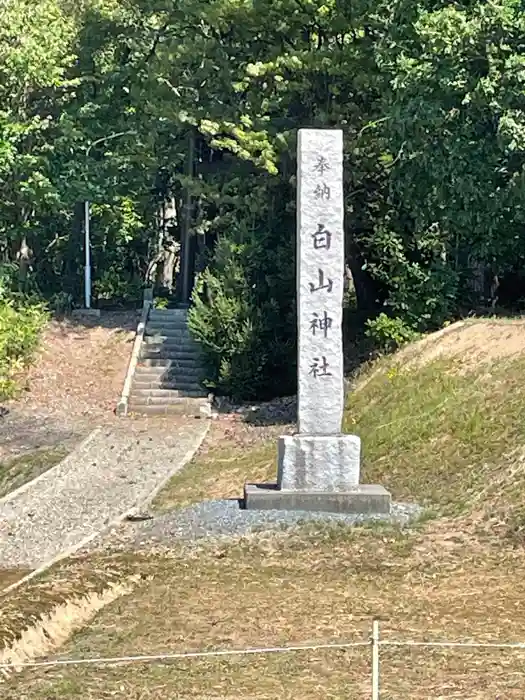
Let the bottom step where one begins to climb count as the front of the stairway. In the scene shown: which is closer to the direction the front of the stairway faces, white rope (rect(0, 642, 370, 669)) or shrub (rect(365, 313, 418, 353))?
the white rope

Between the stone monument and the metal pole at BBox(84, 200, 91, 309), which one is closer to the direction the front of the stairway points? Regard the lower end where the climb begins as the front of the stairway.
the stone monument

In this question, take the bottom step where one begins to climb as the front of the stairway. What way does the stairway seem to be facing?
toward the camera

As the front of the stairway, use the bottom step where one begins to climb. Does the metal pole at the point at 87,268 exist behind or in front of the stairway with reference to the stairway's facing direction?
behind

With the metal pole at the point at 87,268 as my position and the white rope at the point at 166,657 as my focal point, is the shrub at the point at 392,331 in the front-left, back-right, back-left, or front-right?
front-left

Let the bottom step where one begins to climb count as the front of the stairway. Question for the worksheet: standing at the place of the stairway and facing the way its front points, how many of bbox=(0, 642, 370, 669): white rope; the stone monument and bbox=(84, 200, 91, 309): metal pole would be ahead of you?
2

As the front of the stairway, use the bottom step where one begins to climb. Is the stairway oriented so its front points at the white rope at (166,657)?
yes

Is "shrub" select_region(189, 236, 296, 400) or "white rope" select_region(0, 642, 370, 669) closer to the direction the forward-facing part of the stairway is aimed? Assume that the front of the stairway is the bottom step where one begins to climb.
the white rope

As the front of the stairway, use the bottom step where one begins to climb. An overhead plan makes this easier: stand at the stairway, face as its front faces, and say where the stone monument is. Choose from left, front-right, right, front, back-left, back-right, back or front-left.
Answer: front

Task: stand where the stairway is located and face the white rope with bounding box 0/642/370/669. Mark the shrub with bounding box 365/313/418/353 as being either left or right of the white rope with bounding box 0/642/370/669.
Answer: left

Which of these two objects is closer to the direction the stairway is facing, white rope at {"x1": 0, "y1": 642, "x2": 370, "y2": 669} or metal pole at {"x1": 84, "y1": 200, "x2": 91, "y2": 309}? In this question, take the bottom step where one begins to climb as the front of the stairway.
the white rope

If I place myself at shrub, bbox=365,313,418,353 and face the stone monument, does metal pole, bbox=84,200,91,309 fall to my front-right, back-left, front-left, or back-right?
back-right
